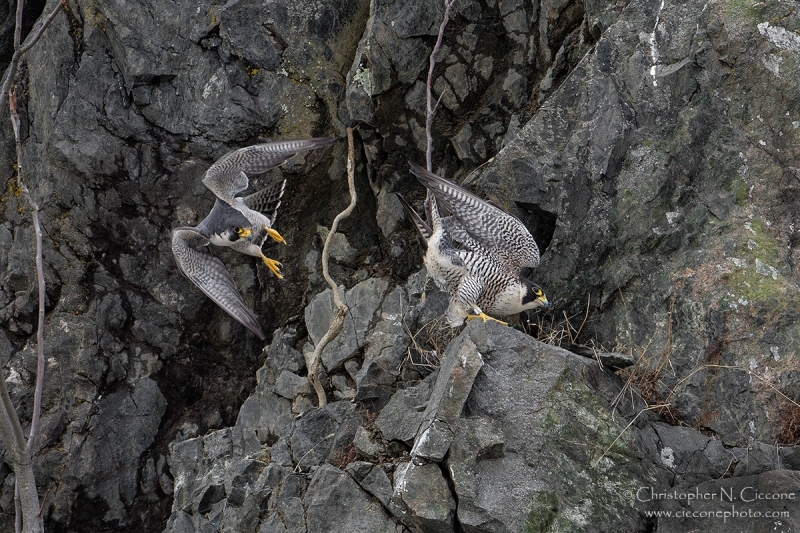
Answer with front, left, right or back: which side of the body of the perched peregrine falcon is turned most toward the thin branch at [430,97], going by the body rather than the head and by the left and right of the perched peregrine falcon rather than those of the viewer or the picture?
left

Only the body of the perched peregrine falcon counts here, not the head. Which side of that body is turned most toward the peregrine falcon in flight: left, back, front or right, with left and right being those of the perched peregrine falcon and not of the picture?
back

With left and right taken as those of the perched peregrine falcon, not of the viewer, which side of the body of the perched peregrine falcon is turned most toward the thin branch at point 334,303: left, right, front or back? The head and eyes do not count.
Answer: back

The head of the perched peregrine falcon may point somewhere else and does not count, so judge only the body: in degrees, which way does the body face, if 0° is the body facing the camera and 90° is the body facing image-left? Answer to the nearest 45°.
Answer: approximately 270°
